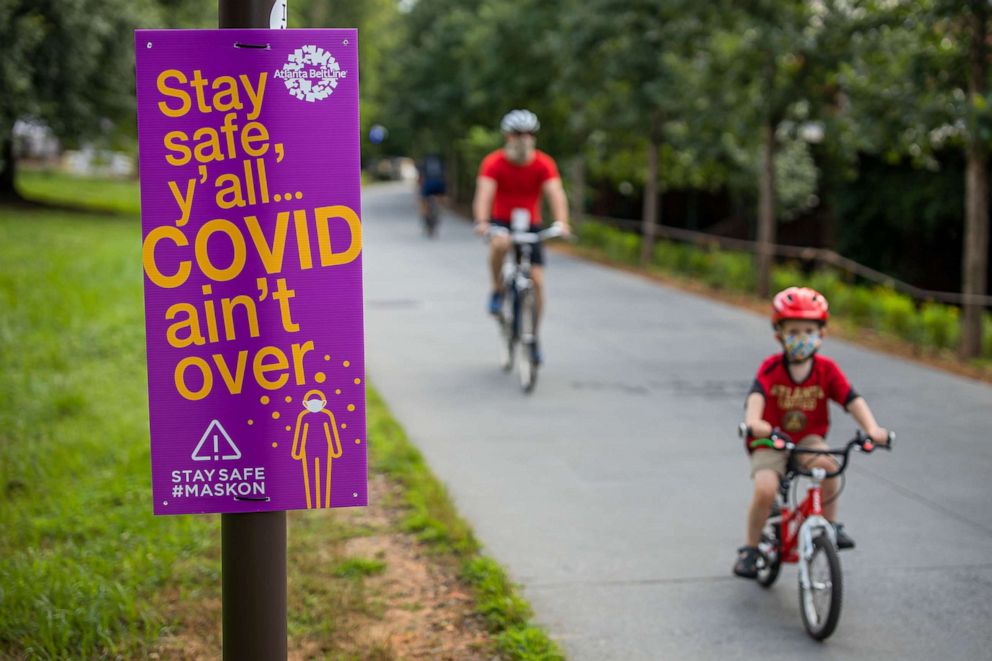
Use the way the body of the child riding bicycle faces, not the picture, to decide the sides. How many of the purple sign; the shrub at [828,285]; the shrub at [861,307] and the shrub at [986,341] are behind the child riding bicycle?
3

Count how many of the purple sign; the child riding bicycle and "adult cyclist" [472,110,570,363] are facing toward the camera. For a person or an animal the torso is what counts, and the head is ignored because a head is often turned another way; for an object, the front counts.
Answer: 3

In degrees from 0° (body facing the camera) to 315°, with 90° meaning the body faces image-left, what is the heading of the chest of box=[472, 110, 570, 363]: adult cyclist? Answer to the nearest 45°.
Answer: approximately 0°

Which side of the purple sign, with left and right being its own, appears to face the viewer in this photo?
front

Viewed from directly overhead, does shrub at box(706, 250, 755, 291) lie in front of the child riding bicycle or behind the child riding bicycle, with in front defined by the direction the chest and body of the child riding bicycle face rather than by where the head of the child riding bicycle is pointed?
behind

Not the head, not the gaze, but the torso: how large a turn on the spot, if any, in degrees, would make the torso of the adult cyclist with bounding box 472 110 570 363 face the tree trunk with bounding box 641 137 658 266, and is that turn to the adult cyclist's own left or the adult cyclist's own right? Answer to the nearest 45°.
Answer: approximately 180°

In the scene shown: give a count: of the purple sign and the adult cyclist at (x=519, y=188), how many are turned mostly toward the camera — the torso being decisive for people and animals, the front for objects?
2

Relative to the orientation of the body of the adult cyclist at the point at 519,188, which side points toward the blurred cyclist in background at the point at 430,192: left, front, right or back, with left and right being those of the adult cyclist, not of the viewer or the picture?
back

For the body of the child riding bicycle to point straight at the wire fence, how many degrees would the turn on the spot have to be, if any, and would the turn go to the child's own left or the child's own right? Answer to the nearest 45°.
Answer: approximately 180°

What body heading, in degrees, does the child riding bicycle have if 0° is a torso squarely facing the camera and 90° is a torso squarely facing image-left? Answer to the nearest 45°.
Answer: approximately 0°

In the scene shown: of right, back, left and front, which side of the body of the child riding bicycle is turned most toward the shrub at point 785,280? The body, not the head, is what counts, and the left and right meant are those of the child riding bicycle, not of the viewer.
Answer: back

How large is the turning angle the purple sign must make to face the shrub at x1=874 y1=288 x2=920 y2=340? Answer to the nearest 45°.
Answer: approximately 135° to its left
